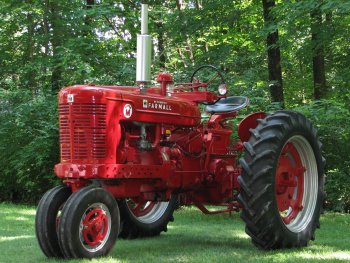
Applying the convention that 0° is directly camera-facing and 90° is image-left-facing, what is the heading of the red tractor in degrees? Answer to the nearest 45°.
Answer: approximately 45°
